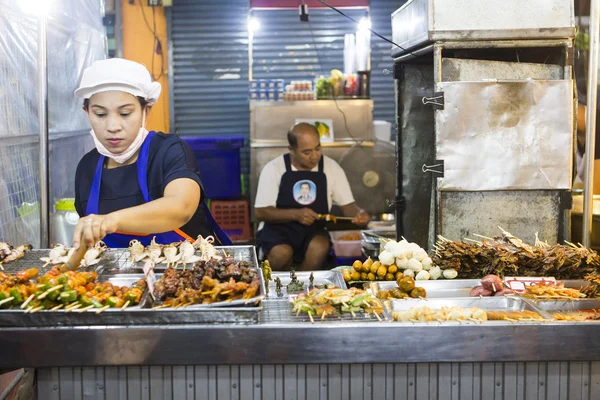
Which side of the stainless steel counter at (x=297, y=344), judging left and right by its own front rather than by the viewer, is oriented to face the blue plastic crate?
back

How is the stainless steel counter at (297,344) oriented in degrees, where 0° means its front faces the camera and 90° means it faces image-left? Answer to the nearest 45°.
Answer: approximately 0°

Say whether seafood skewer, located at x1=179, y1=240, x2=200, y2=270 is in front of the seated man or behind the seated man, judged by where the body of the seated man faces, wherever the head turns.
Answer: in front

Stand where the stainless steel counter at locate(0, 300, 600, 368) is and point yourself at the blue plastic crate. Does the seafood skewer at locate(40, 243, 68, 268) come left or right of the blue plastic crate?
left

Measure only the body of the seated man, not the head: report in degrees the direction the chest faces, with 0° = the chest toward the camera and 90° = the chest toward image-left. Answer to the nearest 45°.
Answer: approximately 0°

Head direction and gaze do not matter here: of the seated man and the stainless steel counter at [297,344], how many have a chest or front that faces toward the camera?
2

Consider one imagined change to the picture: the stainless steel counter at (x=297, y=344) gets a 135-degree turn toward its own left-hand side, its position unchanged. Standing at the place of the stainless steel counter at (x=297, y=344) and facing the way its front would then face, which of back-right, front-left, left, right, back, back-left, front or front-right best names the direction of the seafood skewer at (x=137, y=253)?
left

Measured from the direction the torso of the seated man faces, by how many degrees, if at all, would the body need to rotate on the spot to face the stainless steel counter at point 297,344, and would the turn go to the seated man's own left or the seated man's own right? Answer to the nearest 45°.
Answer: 0° — they already face it
